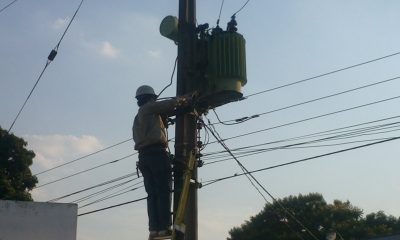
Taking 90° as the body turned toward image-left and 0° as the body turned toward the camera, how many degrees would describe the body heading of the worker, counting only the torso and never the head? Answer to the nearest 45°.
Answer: approximately 225°

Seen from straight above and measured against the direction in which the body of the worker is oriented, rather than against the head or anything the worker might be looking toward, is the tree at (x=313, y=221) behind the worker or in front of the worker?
in front

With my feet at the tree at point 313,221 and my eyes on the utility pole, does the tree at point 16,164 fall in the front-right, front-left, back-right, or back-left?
front-right

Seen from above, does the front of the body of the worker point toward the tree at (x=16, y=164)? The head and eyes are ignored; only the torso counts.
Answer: no
